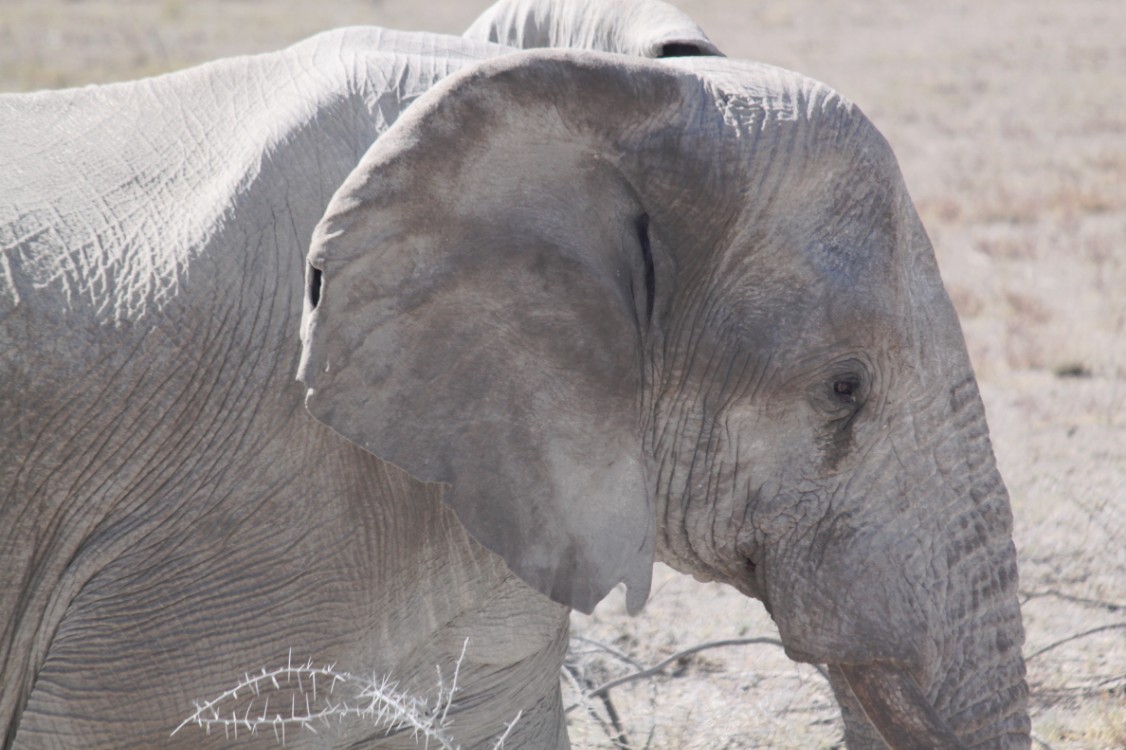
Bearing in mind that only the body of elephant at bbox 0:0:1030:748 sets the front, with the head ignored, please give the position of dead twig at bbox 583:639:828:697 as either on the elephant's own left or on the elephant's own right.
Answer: on the elephant's own left

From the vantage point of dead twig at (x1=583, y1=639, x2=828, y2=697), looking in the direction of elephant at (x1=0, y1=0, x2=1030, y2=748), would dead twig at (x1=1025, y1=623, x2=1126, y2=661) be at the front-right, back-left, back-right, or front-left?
back-left

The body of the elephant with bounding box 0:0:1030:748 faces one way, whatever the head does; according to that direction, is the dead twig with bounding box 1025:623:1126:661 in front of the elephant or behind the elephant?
in front

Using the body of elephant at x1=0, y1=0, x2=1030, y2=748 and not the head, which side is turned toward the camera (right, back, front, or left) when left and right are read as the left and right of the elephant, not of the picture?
right
